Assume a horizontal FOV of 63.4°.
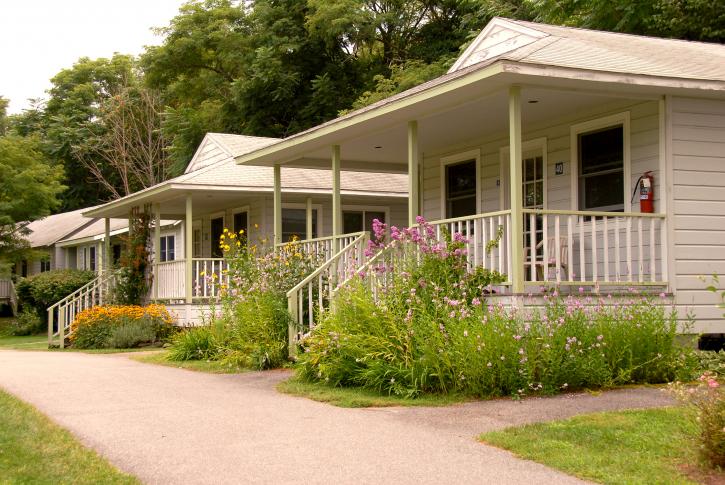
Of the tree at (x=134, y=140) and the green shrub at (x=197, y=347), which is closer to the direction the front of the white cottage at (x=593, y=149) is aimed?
the green shrub

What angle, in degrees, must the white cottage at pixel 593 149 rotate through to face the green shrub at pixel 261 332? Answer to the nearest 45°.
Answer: approximately 45° to its right

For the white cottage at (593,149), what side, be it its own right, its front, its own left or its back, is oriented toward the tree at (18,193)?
right

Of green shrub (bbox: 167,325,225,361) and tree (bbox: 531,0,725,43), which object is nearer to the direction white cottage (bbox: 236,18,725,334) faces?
the green shrub

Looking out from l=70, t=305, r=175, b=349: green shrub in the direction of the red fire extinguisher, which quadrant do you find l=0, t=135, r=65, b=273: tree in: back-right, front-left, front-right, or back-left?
back-left

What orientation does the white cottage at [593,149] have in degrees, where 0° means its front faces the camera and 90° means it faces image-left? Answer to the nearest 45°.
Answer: approximately 45°

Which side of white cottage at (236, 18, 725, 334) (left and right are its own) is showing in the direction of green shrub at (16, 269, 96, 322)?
right

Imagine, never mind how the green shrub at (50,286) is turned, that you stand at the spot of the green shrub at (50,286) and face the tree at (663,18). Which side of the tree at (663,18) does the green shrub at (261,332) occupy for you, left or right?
right

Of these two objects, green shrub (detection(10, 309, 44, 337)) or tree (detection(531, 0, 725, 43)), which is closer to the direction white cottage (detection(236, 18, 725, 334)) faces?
the green shrub

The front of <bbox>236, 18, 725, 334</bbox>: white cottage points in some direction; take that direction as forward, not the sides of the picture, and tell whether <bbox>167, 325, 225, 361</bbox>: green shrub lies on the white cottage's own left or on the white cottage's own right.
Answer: on the white cottage's own right
